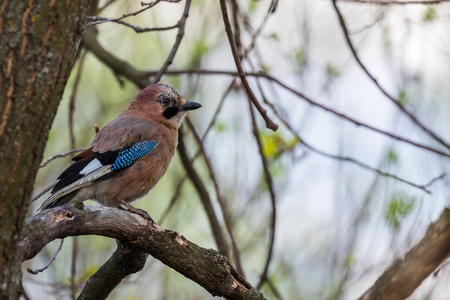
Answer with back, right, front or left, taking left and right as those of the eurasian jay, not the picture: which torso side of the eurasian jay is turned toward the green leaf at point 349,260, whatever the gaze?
front

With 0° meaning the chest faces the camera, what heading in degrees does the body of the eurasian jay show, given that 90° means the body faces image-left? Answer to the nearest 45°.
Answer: approximately 270°

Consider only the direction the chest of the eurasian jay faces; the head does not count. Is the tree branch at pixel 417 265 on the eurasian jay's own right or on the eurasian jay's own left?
on the eurasian jay's own right

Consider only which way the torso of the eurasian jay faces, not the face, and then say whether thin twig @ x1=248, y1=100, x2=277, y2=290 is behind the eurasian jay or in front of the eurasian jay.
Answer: in front

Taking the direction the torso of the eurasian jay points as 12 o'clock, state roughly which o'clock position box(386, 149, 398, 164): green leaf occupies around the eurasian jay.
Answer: The green leaf is roughly at 10 o'clock from the eurasian jay.

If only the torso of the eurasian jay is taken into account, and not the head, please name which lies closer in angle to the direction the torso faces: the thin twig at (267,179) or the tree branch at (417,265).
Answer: the tree branch

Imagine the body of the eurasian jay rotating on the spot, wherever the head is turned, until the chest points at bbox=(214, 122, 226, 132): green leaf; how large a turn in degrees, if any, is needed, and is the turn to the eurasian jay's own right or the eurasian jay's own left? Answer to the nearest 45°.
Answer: approximately 45° to the eurasian jay's own left
